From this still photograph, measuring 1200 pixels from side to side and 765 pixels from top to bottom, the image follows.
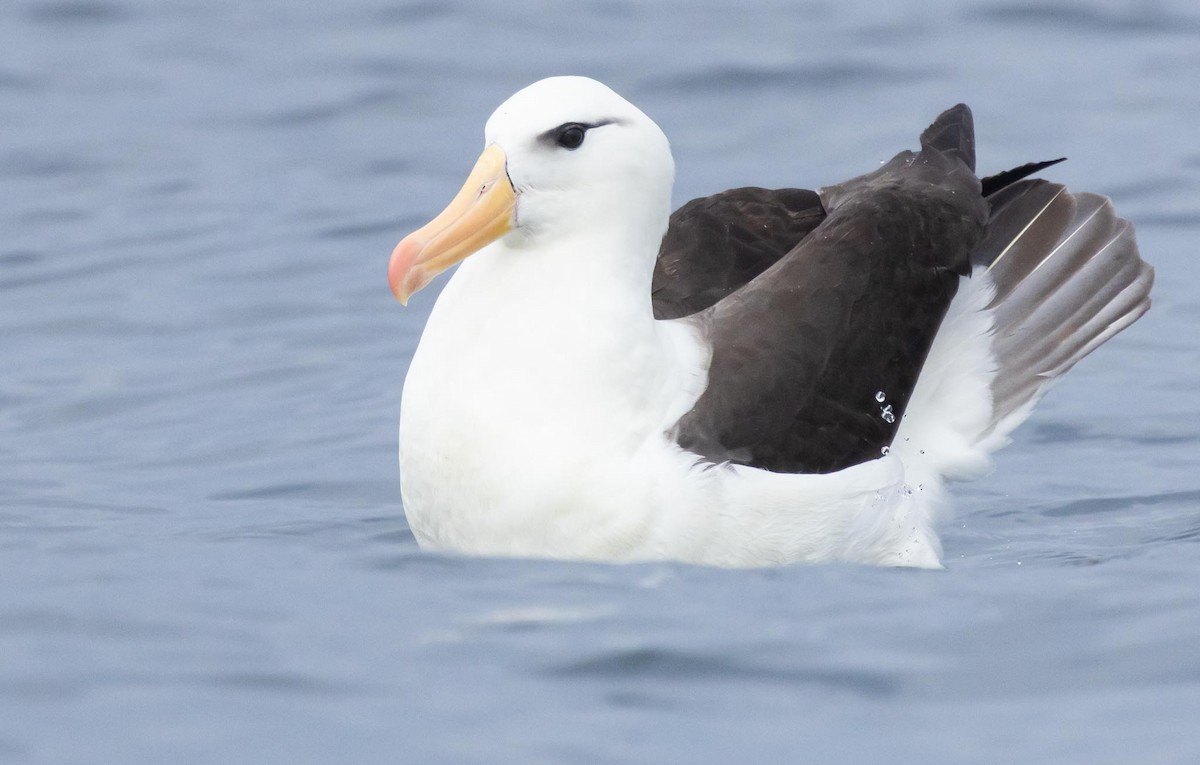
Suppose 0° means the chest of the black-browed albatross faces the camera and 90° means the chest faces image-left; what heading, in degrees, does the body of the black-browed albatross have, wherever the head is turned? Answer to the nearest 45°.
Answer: approximately 45°
